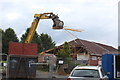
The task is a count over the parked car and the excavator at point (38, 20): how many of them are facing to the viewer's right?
1

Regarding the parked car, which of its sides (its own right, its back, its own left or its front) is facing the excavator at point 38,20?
front

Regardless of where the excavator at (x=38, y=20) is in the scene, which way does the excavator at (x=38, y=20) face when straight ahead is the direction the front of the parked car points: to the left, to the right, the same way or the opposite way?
to the right

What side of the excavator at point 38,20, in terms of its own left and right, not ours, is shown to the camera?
right

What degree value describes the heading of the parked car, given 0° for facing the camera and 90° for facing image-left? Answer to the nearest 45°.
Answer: approximately 180°

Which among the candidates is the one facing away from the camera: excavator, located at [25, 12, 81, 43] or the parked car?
the parked car

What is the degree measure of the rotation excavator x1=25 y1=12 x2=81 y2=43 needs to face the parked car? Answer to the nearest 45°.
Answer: approximately 90° to its right
